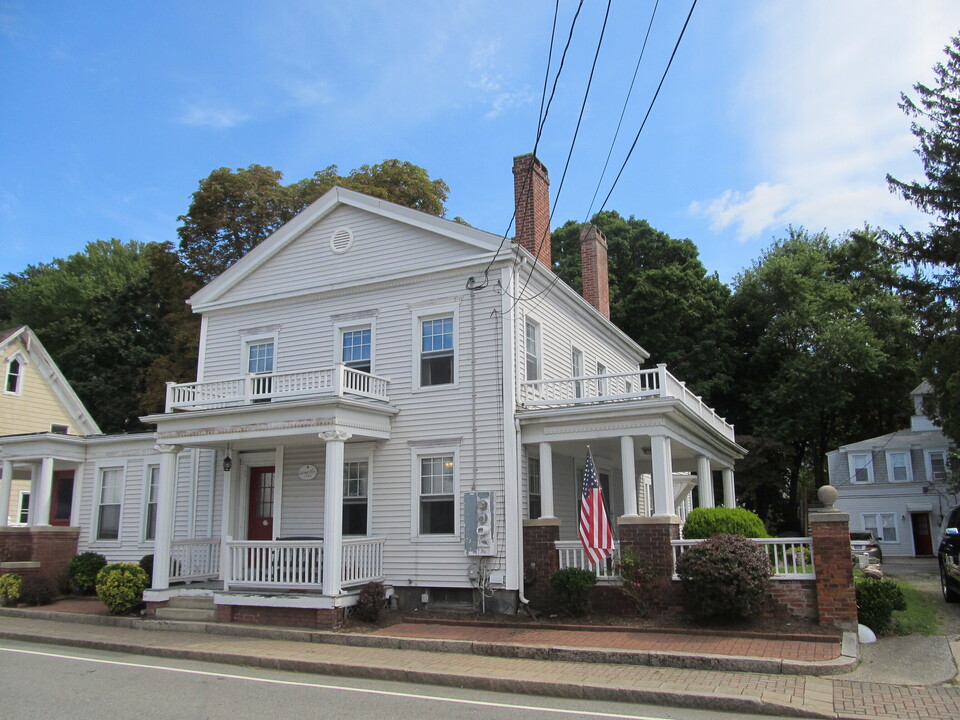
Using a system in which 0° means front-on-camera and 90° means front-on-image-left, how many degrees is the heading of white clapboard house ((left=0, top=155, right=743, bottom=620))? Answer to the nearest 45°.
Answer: approximately 45°

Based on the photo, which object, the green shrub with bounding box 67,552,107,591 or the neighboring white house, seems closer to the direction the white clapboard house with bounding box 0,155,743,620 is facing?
the green shrub

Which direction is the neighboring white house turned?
toward the camera

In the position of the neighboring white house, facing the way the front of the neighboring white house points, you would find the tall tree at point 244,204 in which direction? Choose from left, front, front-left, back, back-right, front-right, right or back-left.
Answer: front-right

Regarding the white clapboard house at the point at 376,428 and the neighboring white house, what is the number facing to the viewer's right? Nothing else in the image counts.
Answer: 0

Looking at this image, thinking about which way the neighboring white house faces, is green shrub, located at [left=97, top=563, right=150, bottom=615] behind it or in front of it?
in front

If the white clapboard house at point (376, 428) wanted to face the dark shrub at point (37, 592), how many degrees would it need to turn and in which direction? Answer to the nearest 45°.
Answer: approximately 45° to its right

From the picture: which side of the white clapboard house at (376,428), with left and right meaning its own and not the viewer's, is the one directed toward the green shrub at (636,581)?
left

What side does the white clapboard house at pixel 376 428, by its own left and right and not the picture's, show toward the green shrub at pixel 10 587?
right

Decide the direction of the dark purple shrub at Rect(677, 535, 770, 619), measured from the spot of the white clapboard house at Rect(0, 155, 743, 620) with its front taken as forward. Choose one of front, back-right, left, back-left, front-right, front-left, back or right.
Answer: left

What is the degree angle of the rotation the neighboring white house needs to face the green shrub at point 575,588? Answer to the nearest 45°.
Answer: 0° — it already faces it
